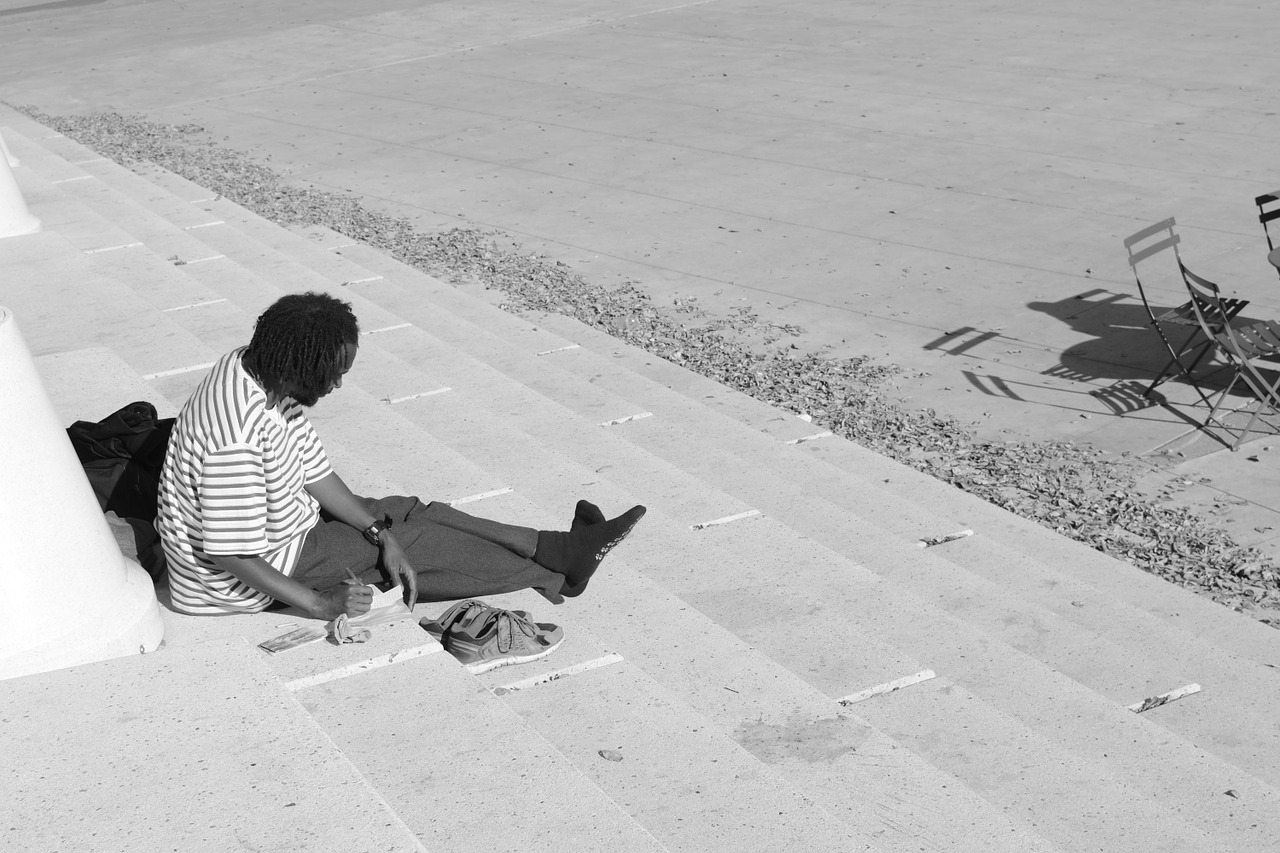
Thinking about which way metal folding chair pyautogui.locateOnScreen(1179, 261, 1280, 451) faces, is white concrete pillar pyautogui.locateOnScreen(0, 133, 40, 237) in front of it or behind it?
behind

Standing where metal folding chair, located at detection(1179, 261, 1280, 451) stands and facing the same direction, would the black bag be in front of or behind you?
behind

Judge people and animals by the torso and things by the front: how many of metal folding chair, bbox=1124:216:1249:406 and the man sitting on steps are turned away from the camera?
0

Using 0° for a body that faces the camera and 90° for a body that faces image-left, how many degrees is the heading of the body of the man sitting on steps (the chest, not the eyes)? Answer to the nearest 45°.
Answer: approximately 270°

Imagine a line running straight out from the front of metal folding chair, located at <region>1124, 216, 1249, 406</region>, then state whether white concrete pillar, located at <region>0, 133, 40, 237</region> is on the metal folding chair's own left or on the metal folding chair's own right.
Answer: on the metal folding chair's own right

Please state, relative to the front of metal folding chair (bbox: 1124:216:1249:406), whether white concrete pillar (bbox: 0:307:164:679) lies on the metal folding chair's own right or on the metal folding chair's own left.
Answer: on the metal folding chair's own right

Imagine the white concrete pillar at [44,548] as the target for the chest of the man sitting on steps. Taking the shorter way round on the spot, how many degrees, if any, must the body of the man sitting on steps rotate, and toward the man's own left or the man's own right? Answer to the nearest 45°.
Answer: approximately 135° to the man's own right

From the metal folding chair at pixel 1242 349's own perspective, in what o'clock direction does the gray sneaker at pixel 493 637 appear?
The gray sneaker is roughly at 5 o'clock from the metal folding chair.

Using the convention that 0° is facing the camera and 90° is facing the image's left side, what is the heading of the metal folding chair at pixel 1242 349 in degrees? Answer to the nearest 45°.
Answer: approximately 225°

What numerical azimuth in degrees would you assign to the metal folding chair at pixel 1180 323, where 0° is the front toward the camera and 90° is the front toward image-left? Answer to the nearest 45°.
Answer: approximately 315°
